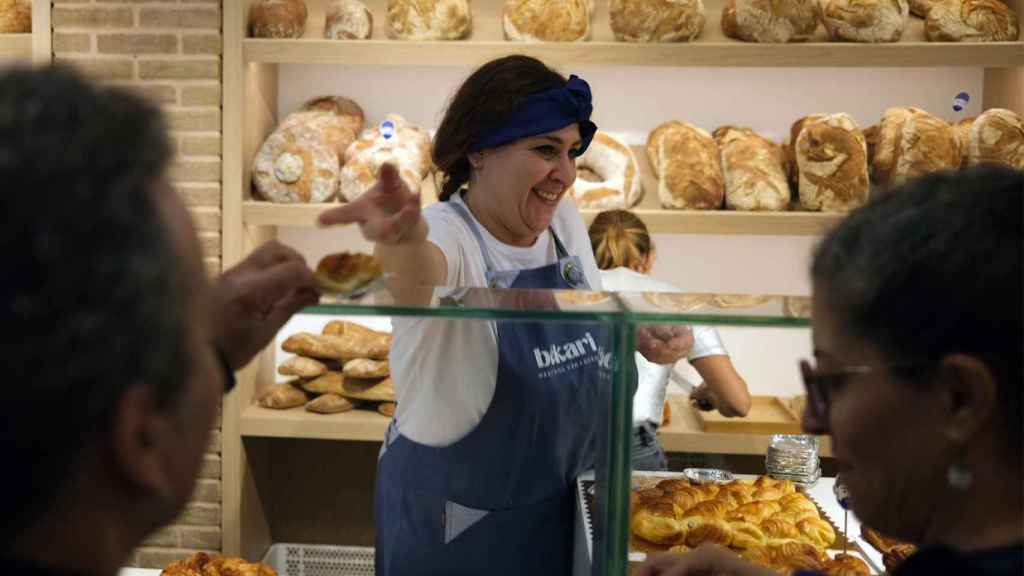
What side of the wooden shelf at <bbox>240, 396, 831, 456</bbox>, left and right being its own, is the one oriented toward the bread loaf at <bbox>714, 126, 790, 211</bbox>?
left

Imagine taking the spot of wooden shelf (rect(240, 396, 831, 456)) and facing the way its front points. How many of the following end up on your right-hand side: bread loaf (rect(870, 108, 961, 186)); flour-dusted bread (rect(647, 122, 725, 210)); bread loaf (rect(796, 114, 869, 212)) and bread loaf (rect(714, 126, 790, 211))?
0

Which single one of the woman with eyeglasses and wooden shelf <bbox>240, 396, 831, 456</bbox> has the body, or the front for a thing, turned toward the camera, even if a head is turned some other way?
the wooden shelf

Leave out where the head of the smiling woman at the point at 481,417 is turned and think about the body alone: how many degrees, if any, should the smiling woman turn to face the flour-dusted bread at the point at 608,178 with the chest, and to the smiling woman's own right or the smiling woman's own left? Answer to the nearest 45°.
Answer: approximately 135° to the smiling woman's own left

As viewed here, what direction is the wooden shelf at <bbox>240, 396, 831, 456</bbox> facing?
toward the camera

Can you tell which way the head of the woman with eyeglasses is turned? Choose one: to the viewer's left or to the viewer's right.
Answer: to the viewer's left

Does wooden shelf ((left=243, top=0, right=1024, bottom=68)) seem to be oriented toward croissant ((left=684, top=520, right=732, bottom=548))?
yes

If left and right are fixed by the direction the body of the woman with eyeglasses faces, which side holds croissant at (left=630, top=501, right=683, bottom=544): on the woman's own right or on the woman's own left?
on the woman's own right

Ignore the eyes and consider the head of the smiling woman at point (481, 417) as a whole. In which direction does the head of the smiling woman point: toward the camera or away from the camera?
toward the camera

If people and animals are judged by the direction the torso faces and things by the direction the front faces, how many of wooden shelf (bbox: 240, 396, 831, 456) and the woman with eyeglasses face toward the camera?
1

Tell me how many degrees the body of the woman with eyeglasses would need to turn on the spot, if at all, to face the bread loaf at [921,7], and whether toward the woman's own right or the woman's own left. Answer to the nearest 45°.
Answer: approximately 90° to the woman's own right

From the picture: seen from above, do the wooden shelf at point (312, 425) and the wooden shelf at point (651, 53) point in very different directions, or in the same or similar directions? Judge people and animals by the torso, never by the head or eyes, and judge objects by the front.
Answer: same or similar directions

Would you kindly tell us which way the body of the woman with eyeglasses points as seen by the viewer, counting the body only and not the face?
to the viewer's left
